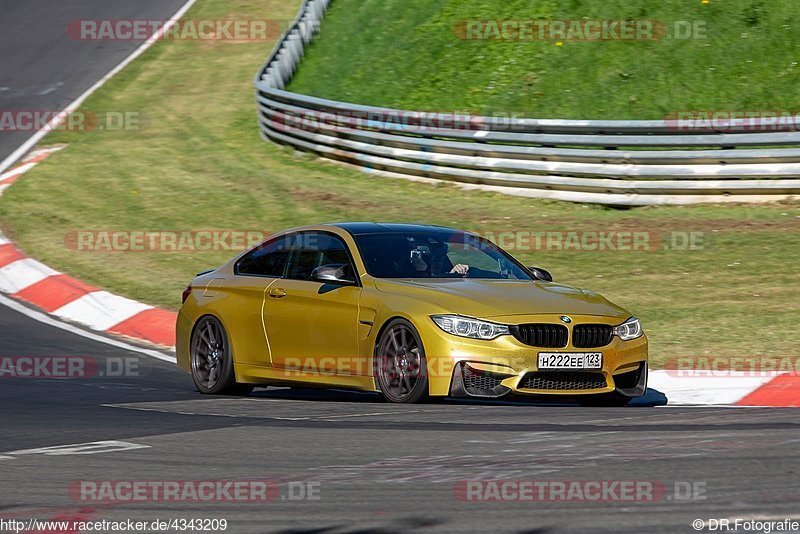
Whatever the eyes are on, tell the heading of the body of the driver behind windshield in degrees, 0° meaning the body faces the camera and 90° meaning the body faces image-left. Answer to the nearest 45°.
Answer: approximately 315°

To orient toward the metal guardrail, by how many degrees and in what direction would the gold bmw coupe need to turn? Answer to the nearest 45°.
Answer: approximately 135° to its left

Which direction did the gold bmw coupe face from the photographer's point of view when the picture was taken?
facing the viewer and to the right of the viewer

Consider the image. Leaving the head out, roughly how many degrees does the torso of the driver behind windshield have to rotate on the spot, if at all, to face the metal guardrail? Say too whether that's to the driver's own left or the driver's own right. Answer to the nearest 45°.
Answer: approximately 135° to the driver's own left
